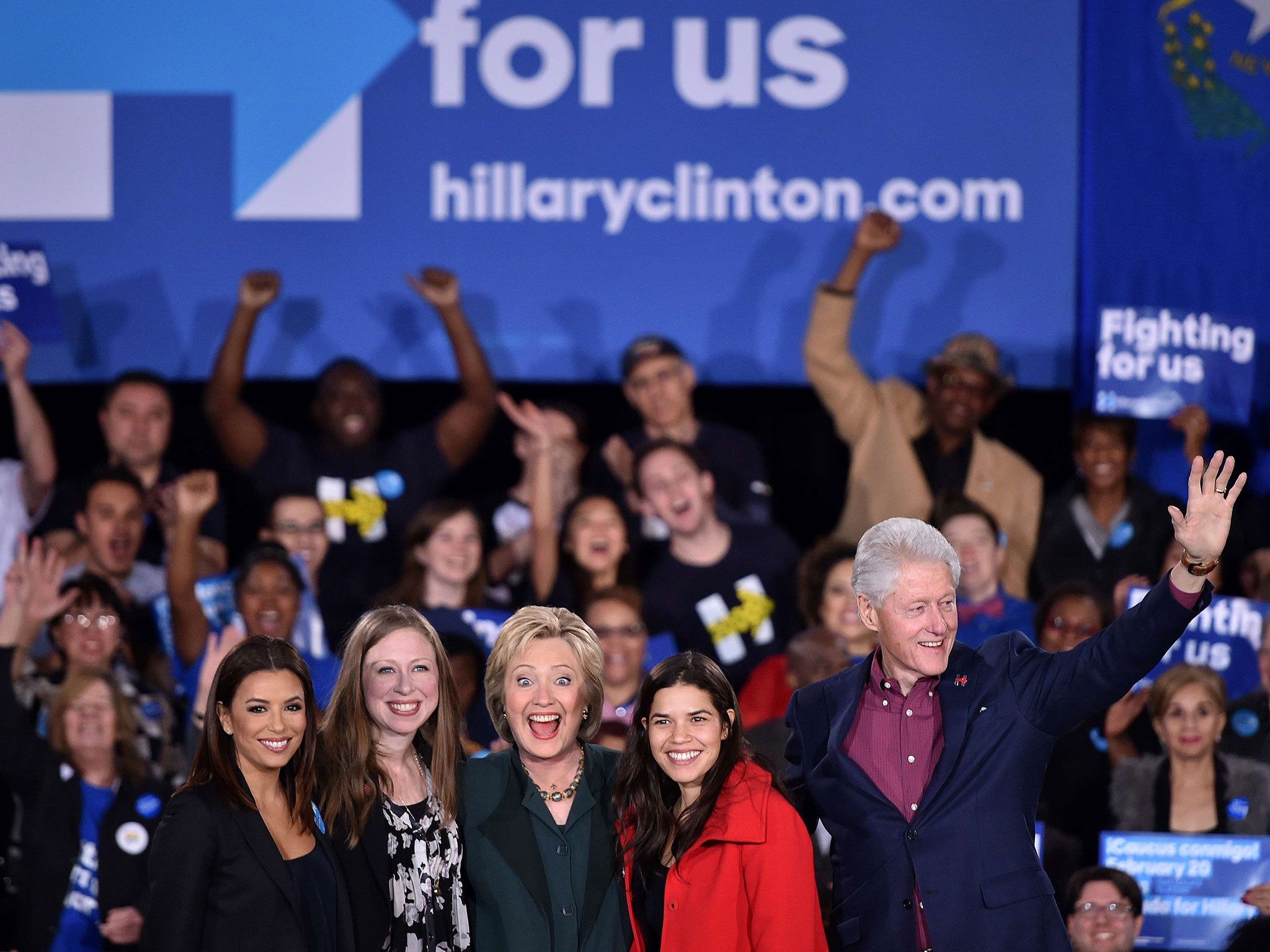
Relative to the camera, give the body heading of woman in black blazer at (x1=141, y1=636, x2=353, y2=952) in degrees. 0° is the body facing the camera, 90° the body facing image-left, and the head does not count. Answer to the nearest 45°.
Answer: approximately 315°

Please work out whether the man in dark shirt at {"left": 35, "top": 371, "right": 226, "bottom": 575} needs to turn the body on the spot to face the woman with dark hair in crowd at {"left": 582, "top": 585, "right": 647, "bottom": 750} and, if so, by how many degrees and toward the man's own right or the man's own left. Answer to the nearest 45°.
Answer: approximately 45° to the man's own left

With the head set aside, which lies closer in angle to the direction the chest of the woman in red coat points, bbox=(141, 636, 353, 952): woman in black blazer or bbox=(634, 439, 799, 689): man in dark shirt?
the woman in black blazer

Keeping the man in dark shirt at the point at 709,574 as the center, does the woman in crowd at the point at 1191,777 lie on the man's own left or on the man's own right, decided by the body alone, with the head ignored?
on the man's own left

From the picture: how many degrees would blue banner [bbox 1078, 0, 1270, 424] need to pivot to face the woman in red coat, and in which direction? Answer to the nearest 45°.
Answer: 0° — it already faces them

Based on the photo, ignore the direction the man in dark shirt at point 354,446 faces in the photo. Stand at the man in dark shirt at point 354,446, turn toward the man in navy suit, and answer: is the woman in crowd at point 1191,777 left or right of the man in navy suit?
left

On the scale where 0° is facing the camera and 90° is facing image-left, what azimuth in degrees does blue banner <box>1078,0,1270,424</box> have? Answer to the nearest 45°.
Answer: approximately 0°

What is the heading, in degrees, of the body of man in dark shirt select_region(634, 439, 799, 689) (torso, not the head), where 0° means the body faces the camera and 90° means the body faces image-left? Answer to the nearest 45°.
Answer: approximately 0°

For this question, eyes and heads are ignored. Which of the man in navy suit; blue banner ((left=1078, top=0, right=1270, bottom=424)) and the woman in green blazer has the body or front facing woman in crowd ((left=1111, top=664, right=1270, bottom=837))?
the blue banner

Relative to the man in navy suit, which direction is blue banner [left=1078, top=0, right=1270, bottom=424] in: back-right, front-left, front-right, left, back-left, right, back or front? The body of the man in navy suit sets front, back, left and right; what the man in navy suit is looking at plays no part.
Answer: back

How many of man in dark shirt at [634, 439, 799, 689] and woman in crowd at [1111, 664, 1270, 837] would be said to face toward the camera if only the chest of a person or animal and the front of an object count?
2
